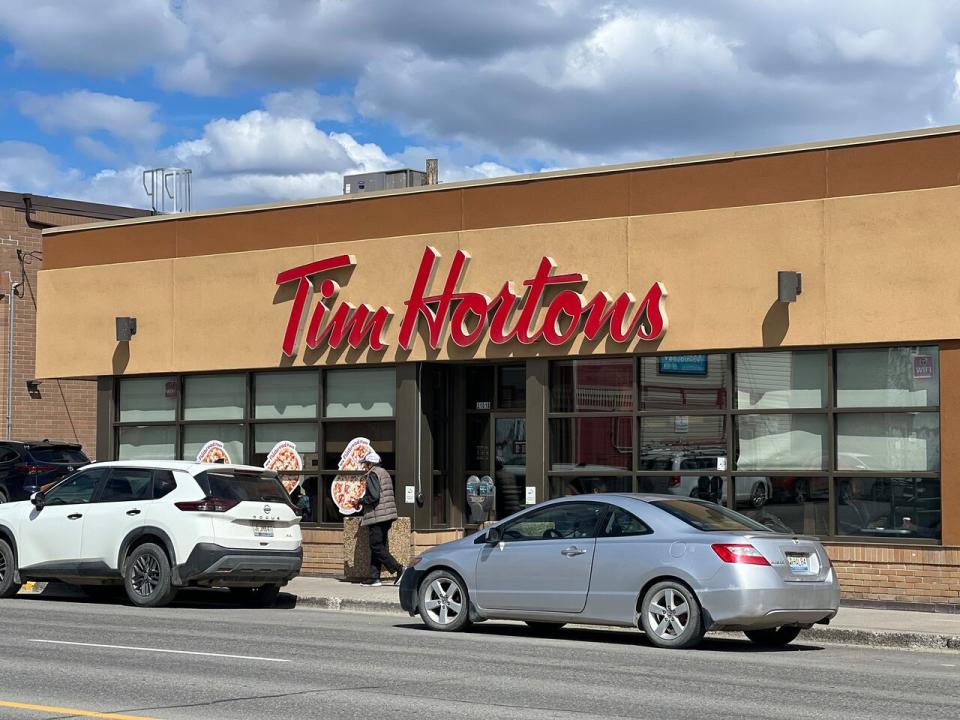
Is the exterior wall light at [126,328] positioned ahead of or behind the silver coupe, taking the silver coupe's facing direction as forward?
ahead

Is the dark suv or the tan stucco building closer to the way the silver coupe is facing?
the dark suv

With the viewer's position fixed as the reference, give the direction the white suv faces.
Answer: facing away from the viewer and to the left of the viewer

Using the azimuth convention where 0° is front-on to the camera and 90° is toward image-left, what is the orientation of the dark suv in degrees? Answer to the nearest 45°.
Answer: approximately 135°

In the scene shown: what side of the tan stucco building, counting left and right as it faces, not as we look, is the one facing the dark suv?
right

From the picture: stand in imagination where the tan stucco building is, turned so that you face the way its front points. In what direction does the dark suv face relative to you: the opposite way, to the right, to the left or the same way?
to the right

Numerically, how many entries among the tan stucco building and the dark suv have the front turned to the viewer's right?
0

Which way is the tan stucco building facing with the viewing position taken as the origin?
facing the viewer and to the left of the viewer

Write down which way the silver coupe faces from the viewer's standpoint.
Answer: facing away from the viewer and to the left of the viewer

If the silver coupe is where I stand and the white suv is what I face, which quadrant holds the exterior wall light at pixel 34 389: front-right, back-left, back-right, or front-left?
front-right

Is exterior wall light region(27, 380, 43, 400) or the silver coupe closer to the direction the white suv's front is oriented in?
the exterior wall light

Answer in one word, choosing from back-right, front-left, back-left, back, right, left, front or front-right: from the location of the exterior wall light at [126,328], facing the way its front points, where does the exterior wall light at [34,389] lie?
back-right

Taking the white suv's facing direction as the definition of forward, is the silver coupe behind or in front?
behind

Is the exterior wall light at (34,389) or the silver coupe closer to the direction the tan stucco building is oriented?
the silver coupe

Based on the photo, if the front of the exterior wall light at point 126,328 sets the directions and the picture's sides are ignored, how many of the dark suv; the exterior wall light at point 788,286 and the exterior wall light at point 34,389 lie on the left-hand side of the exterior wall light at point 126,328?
1

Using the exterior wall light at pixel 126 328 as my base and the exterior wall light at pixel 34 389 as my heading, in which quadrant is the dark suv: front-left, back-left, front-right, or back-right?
front-left

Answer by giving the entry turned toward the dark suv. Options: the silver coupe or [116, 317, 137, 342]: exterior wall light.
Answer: the silver coupe

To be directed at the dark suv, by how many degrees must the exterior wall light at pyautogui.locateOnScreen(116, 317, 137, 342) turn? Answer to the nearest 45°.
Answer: approximately 90° to its right

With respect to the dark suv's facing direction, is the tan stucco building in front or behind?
behind

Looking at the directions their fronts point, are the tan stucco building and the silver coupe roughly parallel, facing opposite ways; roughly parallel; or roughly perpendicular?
roughly perpendicular

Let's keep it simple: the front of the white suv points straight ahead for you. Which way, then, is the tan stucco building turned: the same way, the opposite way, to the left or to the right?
to the left

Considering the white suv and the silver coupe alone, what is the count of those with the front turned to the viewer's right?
0
